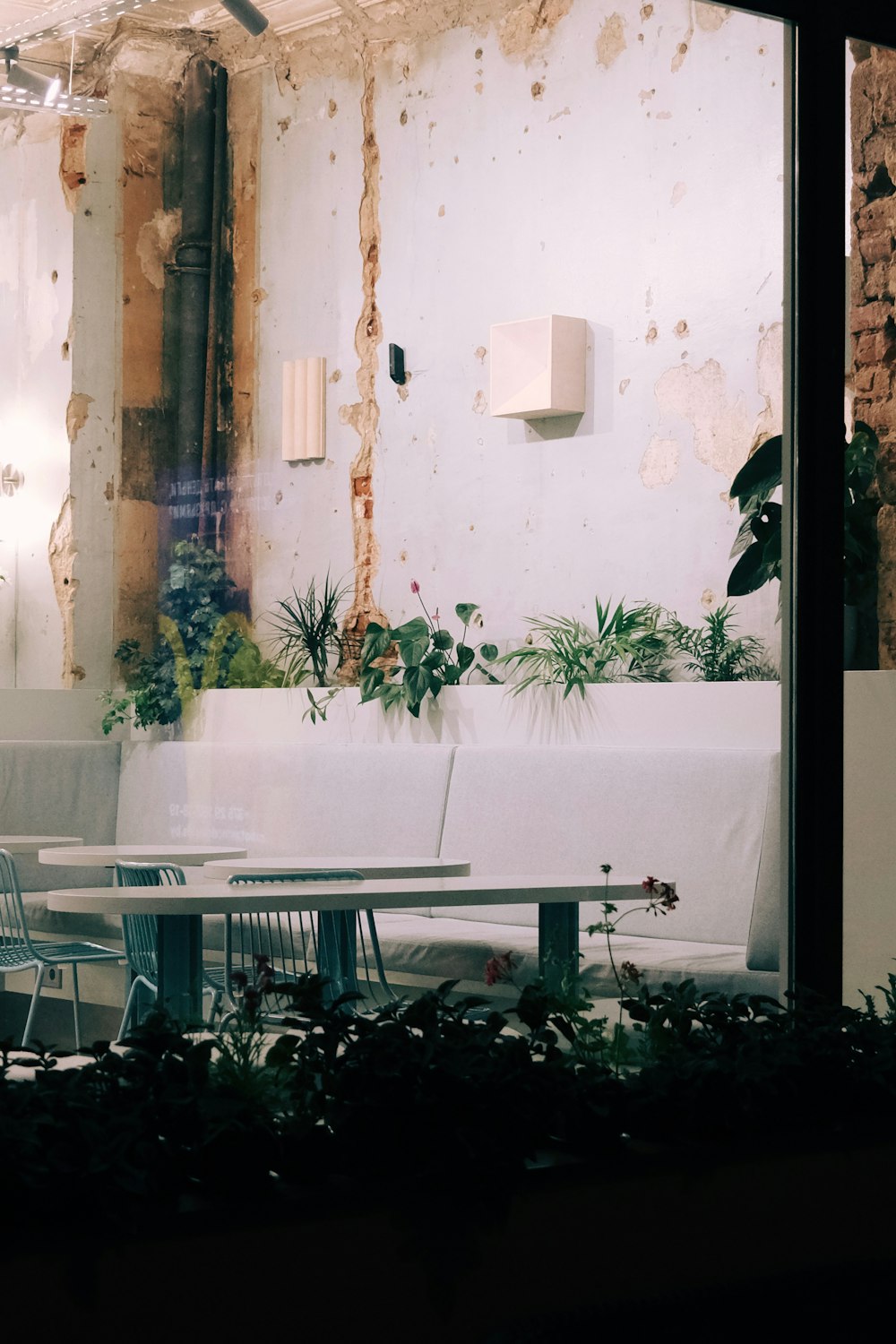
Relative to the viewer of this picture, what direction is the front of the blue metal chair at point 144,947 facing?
facing away from the viewer and to the right of the viewer
